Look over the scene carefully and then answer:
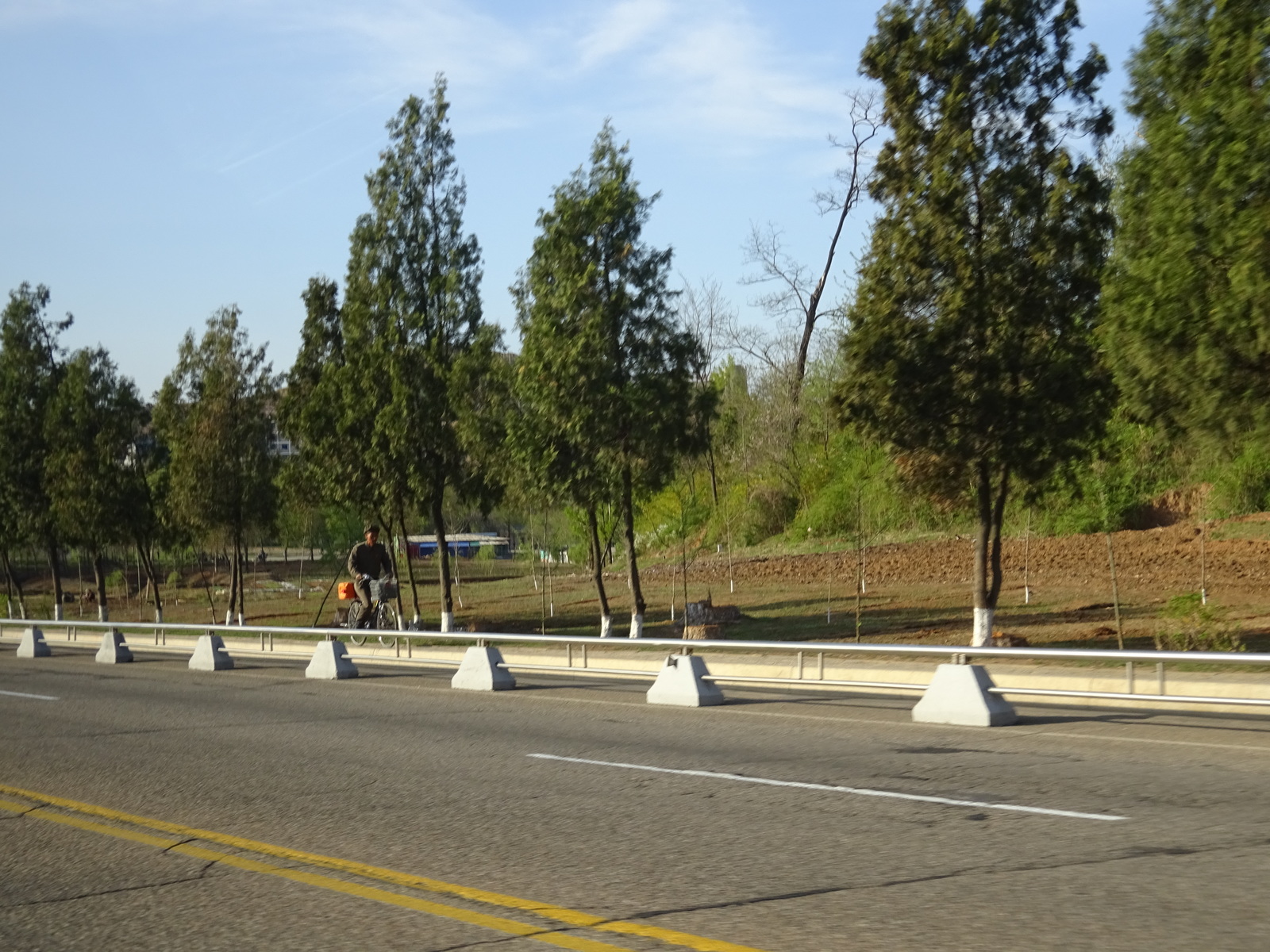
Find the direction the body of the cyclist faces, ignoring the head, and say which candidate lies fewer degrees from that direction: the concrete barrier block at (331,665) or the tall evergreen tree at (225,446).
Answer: the concrete barrier block

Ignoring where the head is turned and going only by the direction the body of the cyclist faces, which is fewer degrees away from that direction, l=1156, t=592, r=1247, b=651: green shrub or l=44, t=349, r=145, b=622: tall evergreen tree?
the green shrub

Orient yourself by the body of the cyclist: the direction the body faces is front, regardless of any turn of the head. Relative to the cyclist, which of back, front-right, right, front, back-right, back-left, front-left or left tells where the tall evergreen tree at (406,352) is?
back-left
